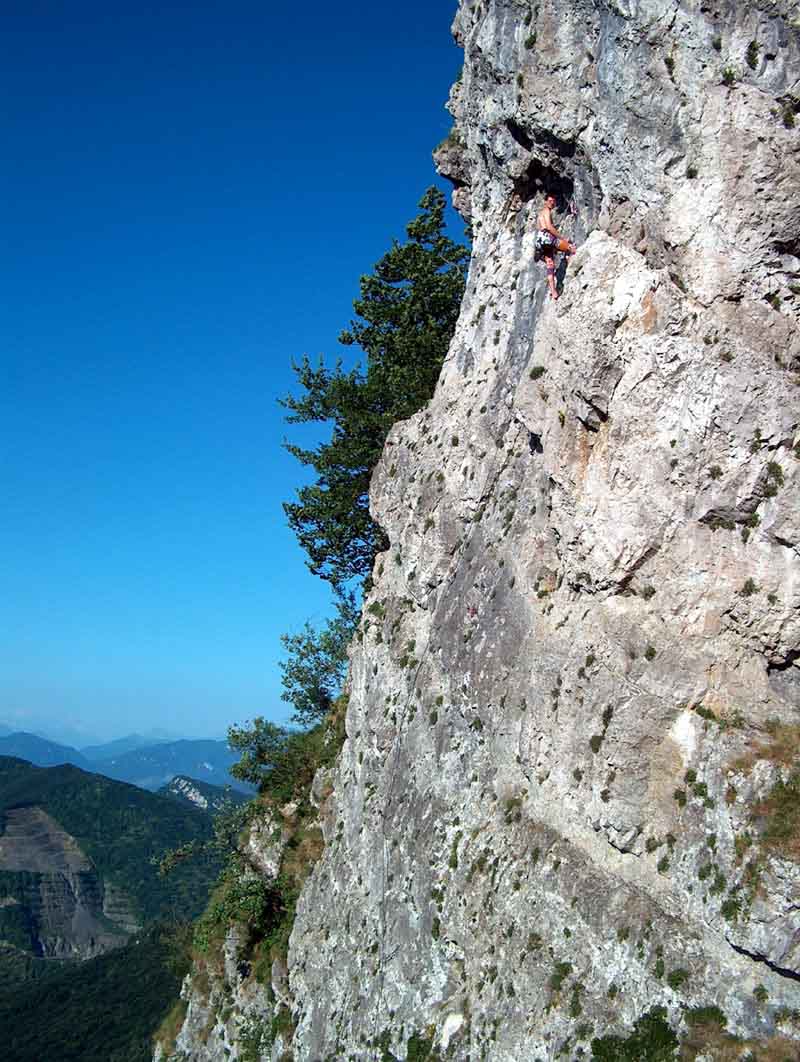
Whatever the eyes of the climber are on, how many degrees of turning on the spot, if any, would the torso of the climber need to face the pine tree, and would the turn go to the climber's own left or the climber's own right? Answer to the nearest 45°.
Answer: approximately 135° to the climber's own left

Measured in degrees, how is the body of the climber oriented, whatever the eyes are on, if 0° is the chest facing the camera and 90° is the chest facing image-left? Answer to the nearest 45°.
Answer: approximately 270°
